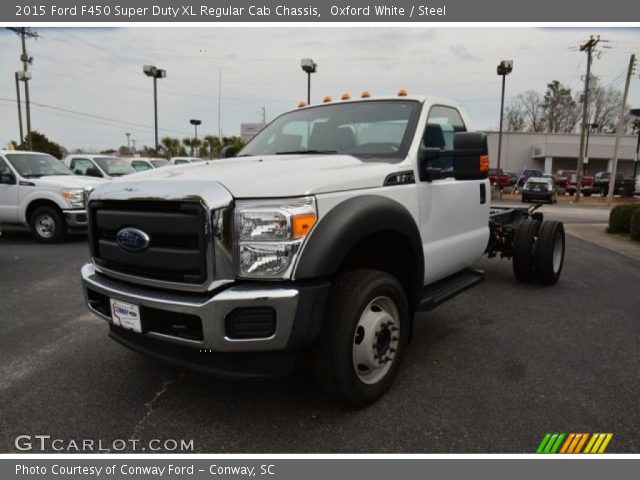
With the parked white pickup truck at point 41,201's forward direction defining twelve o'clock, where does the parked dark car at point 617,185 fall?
The parked dark car is roughly at 10 o'clock from the parked white pickup truck.

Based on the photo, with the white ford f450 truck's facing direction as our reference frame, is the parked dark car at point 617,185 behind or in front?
behind

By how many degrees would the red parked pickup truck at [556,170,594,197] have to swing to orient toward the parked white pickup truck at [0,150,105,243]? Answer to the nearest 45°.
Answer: approximately 45° to its right

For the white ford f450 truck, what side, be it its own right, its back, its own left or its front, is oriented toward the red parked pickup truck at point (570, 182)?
back

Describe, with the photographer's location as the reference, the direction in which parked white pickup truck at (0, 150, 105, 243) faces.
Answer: facing the viewer and to the right of the viewer

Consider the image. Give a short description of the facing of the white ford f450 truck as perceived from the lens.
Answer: facing the viewer and to the left of the viewer

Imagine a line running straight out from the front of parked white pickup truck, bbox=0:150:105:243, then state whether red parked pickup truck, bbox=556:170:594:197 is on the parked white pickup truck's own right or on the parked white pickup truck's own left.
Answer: on the parked white pickup truck's own left
